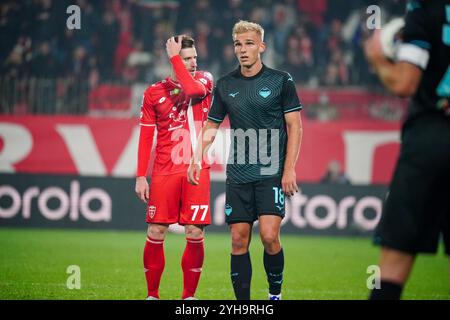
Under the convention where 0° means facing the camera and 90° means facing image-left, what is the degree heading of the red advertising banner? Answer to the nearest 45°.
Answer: approximately 0°

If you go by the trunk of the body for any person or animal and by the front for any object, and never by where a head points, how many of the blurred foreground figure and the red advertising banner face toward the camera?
1

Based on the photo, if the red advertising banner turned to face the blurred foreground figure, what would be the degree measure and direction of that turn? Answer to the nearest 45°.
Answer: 0° — it already faces them

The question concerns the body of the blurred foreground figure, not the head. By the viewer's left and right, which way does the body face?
facing away from the viewer and to the left of the viewer

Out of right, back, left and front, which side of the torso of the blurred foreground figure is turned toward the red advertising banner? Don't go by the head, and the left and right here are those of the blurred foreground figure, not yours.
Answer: front

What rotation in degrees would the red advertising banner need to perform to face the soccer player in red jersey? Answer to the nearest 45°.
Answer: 0° — it already faces them
